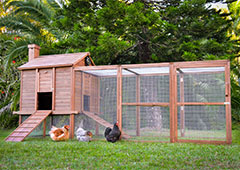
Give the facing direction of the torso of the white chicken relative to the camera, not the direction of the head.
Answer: to the viewer's right

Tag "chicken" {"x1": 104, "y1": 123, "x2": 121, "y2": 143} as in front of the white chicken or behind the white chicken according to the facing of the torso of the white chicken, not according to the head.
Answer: in front

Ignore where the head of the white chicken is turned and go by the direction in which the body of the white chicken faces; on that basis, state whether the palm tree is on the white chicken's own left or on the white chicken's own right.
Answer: on the white chicken's own left
